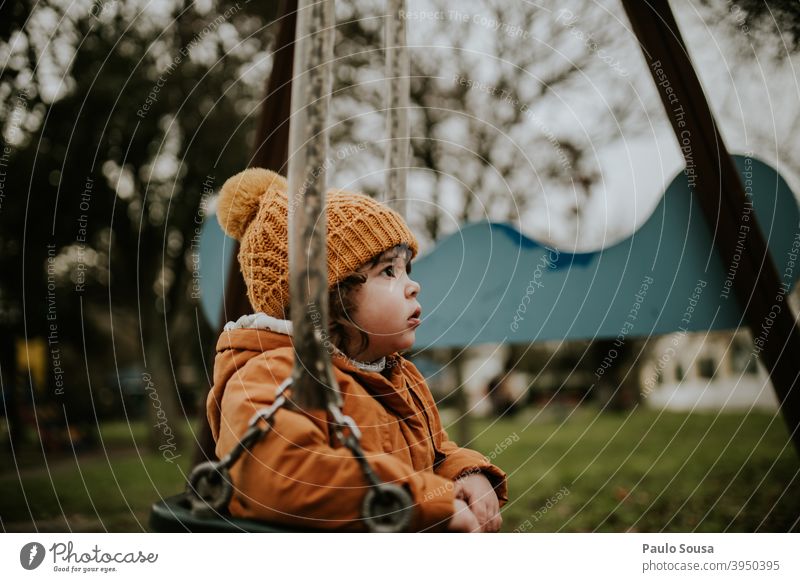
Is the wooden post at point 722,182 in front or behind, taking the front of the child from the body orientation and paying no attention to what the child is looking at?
in front

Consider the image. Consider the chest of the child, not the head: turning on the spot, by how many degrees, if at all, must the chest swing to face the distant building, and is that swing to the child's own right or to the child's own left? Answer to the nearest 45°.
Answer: approximately 45° to the child's own left

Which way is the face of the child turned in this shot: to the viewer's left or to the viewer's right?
to the viewer's right

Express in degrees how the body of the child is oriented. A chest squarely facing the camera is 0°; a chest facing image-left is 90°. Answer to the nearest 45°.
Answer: approximately 270°
